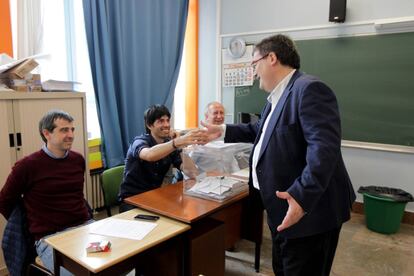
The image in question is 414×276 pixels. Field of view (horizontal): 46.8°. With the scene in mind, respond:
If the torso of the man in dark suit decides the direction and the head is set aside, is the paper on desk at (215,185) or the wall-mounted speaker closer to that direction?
the paper on desk

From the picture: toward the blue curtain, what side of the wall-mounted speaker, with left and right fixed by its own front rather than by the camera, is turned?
right

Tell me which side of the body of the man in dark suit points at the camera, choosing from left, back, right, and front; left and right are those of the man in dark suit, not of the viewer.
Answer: left

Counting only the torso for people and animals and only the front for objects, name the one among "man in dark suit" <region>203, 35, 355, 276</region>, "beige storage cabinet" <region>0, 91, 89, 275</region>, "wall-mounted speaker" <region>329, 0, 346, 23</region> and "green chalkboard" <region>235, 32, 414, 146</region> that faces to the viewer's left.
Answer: the man in dark suit

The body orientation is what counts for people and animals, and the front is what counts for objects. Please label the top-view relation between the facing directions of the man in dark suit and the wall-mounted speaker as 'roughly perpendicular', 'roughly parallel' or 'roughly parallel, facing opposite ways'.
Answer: roughly perpendicular

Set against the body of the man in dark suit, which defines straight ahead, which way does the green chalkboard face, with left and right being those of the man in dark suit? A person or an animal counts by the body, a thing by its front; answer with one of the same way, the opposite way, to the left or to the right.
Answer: to the left
